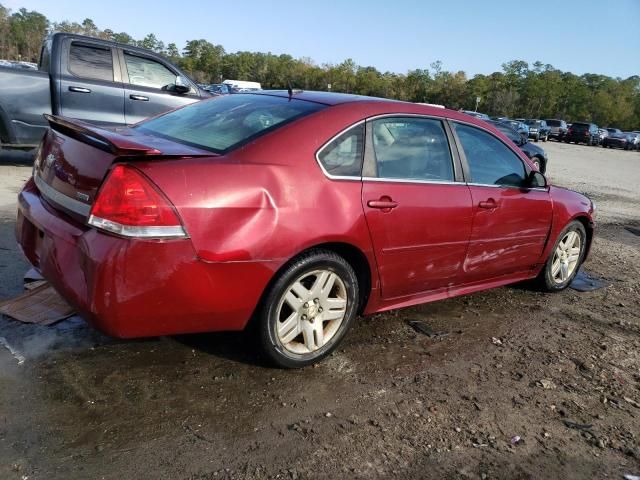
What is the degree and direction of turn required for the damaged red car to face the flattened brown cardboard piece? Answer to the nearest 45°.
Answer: approximately 135° to its left

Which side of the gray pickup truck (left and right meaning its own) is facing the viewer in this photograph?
right

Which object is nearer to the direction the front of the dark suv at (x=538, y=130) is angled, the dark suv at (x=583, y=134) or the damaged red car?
the damaged red car

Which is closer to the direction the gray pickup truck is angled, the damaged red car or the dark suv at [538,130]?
the dark suv

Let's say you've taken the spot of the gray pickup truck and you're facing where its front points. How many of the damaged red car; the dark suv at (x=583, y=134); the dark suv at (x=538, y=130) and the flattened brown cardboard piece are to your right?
2

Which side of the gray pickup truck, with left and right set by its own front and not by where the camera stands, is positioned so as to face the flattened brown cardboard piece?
right

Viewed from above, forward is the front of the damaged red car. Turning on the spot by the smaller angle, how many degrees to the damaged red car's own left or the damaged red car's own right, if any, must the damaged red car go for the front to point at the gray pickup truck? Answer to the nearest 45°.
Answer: approximately 90° to the damaged red car's own left

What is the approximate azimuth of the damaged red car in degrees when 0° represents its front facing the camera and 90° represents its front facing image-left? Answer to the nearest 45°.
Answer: approximately 225°

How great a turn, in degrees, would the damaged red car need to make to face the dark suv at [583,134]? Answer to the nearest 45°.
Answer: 0° — it already faces it
